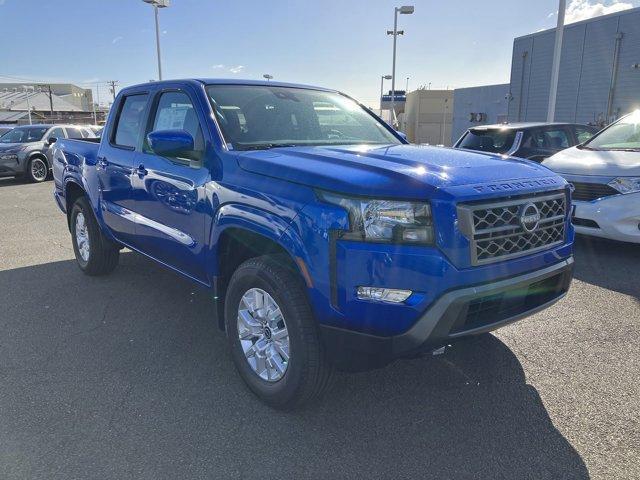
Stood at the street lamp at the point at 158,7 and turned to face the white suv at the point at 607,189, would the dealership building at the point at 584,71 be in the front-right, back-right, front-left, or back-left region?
front-left

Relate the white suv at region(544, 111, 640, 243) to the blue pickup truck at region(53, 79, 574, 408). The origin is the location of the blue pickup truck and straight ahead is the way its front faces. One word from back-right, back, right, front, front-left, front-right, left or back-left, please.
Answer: left

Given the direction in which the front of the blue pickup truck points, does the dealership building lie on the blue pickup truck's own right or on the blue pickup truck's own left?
on the blue pickup truck's own left

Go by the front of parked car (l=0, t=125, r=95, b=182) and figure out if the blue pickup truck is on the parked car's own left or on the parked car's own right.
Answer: on the parked car's own left

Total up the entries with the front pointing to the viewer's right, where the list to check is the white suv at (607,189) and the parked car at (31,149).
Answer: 0

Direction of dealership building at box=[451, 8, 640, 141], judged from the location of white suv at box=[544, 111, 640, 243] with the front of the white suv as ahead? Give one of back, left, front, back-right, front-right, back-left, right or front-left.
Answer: back-right

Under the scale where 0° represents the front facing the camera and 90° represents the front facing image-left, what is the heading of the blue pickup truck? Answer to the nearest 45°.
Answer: approximately 315°

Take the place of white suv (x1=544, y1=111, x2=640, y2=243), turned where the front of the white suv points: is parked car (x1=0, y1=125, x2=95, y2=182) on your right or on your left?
on your right

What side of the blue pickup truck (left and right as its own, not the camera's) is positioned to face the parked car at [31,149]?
back

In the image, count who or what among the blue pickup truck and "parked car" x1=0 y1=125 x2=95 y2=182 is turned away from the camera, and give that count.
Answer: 0

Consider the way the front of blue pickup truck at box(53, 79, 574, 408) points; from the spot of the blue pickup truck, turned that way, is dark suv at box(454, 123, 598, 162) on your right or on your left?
on your left

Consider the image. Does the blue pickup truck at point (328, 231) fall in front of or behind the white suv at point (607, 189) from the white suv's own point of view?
in front

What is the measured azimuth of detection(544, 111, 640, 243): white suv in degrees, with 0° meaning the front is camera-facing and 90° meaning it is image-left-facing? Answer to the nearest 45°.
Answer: approximately 45°

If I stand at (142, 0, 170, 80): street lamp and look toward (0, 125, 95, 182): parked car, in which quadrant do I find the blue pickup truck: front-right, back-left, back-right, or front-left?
front-left

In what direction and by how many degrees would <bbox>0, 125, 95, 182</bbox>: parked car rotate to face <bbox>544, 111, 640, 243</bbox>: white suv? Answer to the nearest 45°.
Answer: approximately 90° to its left

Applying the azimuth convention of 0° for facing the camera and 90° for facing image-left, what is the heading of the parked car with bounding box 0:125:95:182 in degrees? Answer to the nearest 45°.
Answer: approximately 45°
